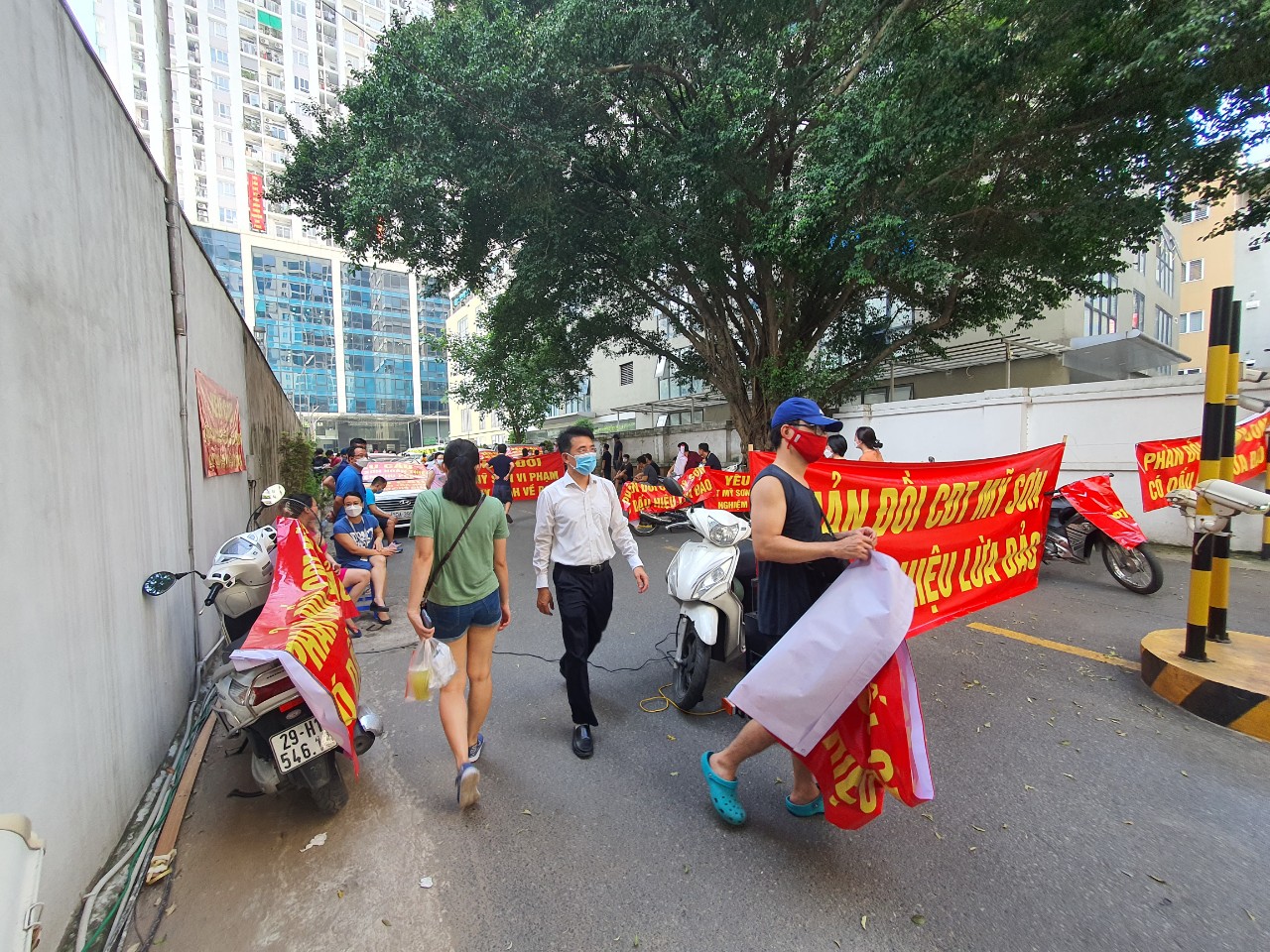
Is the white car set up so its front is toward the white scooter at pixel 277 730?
yes

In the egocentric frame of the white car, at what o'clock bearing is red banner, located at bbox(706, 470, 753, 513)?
The red banner is roughly at 10 o'clock from the white car.

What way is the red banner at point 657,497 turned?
toward the camera

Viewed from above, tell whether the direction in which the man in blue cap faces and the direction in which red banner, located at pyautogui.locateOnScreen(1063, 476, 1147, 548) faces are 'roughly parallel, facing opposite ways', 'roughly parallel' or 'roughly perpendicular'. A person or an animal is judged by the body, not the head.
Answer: roughly perpendicular

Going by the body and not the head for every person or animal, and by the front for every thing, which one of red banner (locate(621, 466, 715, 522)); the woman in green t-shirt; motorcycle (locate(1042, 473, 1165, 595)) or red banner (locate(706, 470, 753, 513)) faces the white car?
the woman in green t-shirt

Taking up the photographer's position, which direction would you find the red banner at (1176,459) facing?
facing the viewer

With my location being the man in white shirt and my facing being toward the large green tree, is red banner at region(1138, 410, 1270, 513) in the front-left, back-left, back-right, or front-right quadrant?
front-right

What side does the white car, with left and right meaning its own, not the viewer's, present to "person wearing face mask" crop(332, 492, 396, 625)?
front

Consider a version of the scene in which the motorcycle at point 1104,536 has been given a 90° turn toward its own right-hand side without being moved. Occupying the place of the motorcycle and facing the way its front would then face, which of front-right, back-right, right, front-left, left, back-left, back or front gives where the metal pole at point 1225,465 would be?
front-left

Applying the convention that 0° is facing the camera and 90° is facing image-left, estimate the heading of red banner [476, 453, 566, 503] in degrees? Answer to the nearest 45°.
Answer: approximately 0°

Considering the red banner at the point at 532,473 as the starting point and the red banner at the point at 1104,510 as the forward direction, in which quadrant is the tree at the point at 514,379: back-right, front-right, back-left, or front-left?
back-left

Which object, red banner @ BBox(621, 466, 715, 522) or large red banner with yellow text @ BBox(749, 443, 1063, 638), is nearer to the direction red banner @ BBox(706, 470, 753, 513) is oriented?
the large red banner with yellow text

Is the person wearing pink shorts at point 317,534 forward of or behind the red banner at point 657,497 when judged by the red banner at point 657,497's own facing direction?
forward

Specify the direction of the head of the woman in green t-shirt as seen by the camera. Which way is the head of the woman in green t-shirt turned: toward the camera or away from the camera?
away from the camera

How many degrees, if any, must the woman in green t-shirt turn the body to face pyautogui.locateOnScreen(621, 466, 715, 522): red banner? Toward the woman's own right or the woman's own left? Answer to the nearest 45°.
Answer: approximately 45° to the woman's own right
